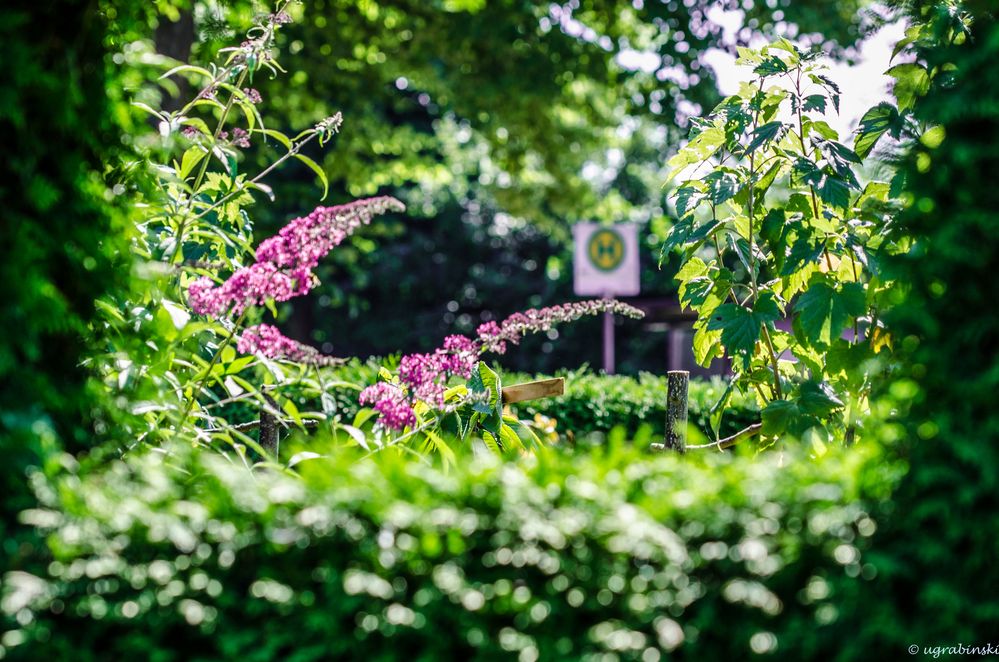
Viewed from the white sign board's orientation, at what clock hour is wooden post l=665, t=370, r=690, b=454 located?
The wooden post is roughly at 12 o'clock from the white sign board.

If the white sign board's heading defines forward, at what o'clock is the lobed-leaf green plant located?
The lobed-leaf green plant is roughly at 12 o'clock from the white sign board.

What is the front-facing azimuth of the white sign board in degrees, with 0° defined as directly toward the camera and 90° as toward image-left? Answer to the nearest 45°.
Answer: approximately 0°

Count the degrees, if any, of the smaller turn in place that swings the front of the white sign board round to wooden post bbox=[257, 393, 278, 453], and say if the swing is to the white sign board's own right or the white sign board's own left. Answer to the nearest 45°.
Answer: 0° — it already faces it
